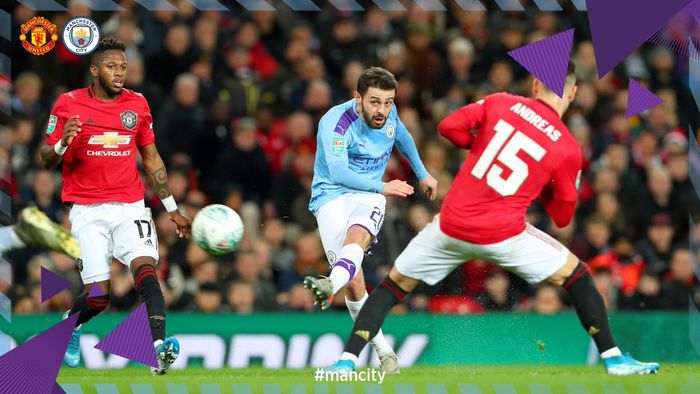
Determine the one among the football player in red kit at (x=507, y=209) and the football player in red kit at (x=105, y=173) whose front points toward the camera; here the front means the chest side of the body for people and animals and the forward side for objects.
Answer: the football player in red kit at (x=105, y=173)

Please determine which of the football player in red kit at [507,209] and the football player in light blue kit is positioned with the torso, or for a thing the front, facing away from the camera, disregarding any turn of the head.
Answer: the football player in red kit

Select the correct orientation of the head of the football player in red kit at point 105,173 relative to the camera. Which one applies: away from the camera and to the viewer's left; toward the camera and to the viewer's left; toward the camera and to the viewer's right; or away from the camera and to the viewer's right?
toward the camera and to the viewer's right

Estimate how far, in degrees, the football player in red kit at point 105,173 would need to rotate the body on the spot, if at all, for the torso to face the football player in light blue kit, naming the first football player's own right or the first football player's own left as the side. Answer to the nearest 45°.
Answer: approximately 90° to the first football player's own left

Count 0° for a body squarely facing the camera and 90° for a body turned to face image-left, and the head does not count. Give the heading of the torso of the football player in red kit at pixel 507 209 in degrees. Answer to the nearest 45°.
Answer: approximately 180°

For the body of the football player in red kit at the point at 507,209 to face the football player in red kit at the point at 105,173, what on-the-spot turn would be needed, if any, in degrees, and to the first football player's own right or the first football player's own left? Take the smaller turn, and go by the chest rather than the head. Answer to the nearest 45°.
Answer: approximately 90° to the first football player's own left

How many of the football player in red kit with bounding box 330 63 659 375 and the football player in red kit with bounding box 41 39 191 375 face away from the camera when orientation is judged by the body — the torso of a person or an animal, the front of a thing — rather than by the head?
1

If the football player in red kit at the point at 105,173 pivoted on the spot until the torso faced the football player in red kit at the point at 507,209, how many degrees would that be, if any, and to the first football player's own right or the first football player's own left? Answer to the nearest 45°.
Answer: approximately 45° to the first football player's own left

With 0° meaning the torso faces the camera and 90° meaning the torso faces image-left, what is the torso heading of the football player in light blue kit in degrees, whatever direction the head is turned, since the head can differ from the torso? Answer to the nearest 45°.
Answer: approximately 315°

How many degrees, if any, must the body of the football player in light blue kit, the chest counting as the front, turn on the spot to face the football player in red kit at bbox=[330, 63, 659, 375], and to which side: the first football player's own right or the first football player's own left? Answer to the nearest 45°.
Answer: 0° — they already face them

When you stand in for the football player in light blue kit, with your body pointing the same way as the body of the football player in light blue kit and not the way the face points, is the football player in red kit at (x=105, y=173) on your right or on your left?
on your right

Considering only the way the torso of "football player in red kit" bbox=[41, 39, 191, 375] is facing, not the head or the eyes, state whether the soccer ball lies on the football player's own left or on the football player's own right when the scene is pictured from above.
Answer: on the football player's own left

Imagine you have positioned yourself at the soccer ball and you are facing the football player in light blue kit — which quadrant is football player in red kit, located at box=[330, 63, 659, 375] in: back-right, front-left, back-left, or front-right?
front-right

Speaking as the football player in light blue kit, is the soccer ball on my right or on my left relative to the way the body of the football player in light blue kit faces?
on my right

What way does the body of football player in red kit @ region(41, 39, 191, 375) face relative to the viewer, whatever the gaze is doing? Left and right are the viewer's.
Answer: facing the viewer
